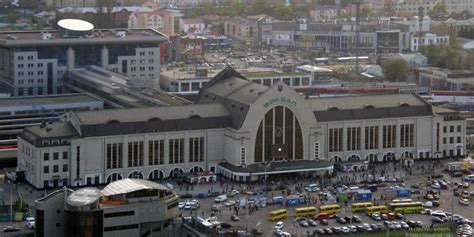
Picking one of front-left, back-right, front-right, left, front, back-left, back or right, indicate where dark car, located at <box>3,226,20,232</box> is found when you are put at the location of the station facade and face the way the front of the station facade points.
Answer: right

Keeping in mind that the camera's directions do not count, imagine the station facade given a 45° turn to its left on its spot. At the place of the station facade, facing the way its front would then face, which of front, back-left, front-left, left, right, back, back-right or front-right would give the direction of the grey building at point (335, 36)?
left

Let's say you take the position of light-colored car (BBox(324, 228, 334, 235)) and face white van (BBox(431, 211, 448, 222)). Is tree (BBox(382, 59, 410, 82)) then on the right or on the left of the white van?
left

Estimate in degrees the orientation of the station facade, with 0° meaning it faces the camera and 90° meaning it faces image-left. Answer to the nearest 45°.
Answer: approximately 315°

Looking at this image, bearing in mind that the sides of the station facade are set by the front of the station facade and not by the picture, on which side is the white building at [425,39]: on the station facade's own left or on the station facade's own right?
on the station facade's own left

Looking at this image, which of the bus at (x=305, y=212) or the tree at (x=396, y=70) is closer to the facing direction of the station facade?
the bus

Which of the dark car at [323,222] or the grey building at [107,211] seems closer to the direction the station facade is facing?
the dark car
